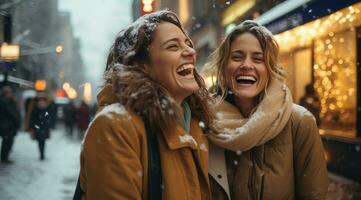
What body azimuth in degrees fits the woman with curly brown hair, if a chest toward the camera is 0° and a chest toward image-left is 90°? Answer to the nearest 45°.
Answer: approximately 315°

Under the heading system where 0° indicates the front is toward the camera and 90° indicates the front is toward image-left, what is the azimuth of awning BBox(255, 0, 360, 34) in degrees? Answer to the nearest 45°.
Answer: approximately 45°

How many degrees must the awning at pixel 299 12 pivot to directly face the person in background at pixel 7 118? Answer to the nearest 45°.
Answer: approximately 45° to its right

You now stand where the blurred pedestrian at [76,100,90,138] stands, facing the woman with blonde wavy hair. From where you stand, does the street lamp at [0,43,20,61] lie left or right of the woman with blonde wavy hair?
right

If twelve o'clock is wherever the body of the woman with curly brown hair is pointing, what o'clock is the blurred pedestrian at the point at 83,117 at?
The blurred pedestrian is roughly at 7 o'clock from the woman with curly brown hair.
